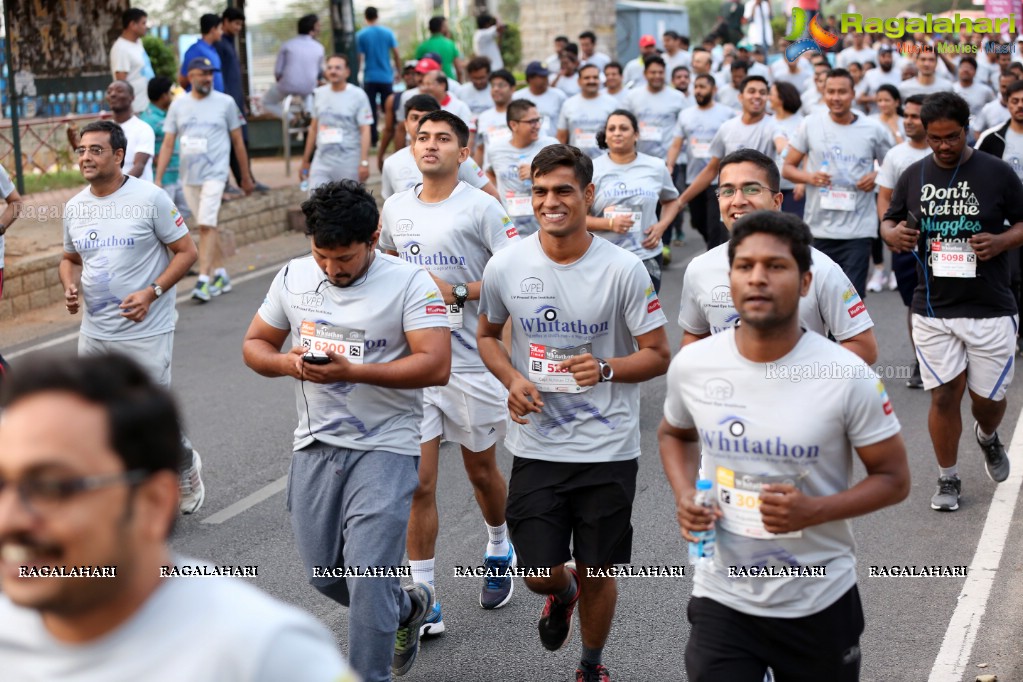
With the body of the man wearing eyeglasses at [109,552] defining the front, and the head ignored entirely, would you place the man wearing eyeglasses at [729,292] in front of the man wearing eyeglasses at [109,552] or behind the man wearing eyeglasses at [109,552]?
behind

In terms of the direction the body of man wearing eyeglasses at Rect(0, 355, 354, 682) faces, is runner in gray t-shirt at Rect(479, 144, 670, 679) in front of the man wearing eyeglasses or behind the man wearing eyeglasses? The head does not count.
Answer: behind

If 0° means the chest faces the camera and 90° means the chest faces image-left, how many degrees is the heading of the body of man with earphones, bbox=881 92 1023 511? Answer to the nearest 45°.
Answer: approximately 0°

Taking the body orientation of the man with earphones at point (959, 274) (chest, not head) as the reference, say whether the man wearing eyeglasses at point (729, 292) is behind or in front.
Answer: in front

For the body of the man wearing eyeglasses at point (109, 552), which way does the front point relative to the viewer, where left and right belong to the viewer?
facing the viewer and to the left of the viewer

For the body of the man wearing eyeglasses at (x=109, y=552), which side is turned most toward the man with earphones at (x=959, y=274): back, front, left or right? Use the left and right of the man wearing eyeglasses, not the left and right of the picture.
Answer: back

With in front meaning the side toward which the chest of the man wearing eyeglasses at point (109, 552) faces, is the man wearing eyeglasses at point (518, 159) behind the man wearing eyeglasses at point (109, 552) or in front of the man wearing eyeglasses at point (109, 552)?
behind

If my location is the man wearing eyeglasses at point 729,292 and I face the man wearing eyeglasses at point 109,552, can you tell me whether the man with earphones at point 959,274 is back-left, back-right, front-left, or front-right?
back-left

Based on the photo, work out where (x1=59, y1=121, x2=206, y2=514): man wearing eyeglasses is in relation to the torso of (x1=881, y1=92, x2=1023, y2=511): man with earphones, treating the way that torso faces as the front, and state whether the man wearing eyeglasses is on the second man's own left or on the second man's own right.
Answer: on the second man's own right

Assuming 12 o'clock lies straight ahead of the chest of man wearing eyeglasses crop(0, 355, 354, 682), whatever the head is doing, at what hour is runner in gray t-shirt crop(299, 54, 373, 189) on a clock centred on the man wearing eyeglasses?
The runner in gray t-shirt is roughly at 5 o'clock from the man wearing eyeglasses.

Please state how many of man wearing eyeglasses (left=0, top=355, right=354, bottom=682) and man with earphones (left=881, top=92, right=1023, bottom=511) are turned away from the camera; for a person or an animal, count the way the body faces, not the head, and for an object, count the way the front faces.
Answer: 0

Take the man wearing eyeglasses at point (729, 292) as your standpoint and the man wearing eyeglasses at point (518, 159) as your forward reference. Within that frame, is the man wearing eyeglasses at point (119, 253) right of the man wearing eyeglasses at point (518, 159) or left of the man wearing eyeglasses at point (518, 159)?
left

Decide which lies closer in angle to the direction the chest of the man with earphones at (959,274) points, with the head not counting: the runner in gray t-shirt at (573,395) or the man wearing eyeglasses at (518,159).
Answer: the runner in gray t-shirt
